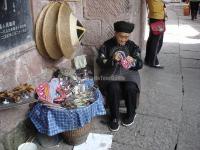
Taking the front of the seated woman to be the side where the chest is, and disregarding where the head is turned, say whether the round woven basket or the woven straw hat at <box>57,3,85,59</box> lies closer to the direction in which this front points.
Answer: the round woven basket

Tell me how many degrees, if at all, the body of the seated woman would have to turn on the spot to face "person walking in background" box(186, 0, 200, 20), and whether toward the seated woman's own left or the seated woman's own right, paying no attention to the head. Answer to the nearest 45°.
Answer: approximately 180°

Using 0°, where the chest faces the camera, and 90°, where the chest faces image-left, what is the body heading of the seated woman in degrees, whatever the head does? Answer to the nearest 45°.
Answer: approximately 0°

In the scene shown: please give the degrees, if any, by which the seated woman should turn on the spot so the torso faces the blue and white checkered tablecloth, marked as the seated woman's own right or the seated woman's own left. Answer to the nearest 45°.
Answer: approximately 45° to the seated woman's own right

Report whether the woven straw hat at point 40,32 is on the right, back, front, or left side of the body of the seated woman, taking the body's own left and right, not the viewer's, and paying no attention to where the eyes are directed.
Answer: right

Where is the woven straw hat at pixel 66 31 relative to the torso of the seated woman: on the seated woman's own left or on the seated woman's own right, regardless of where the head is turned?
on the seated woman's own right

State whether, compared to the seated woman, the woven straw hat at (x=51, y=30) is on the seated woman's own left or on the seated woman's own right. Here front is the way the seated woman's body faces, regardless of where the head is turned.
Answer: on the seated woman's own right
